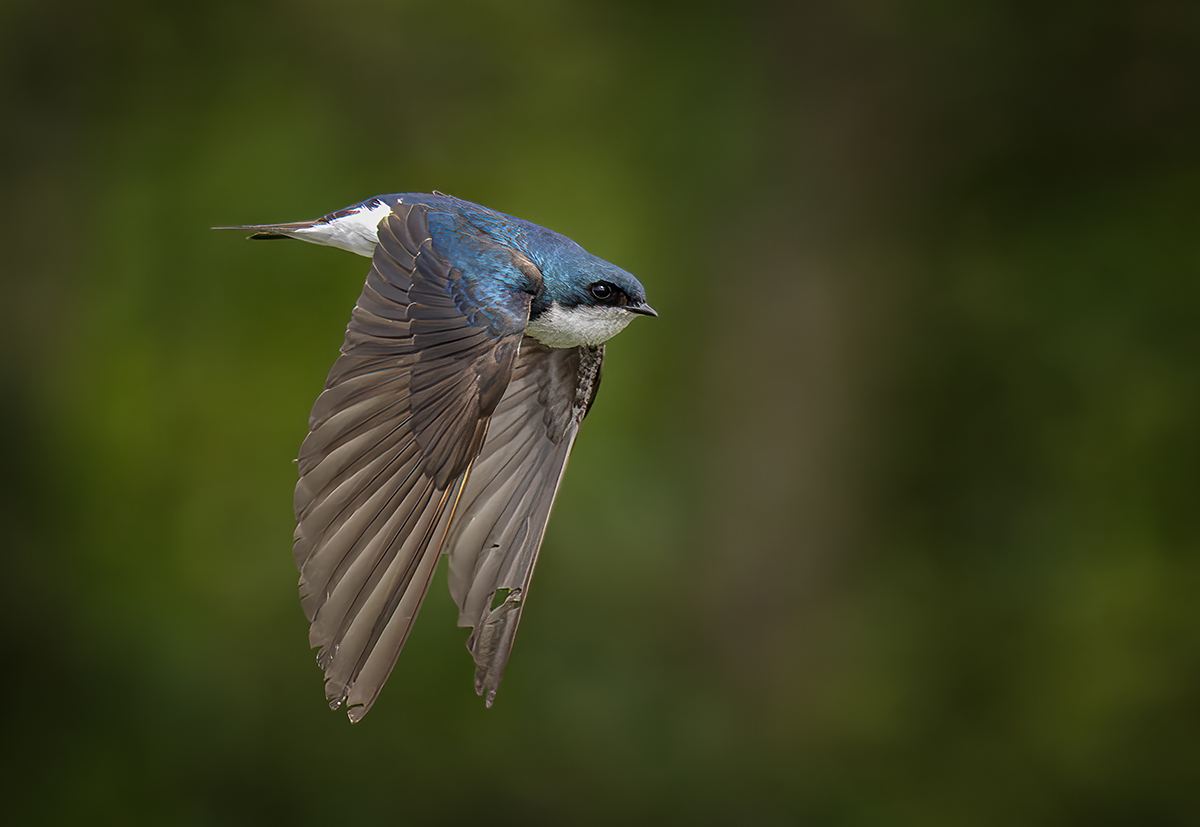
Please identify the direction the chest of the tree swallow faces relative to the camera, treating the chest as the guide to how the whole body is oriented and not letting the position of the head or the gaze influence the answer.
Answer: to the viewer's right
